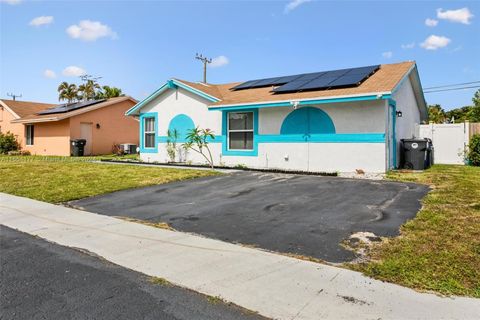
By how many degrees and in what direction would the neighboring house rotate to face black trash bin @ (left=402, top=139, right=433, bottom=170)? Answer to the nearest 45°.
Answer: approximately 90° to its left

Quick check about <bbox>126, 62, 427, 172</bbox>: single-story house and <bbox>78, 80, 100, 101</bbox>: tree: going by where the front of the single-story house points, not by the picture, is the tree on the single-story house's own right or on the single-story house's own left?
on the single-story house's own right

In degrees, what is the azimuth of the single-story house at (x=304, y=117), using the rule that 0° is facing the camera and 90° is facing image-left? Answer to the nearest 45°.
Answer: approximately 45°

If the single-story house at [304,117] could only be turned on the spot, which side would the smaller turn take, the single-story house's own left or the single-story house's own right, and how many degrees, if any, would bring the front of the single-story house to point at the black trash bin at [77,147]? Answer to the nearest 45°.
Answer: approximately 90° to the single-story house's own right

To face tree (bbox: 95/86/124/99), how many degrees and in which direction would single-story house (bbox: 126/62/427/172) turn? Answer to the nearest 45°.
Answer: approximately 90° to its right

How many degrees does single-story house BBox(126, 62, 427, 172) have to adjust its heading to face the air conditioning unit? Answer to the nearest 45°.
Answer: approximately 90° to its right

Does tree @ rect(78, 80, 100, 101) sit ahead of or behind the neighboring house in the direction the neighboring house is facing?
behind

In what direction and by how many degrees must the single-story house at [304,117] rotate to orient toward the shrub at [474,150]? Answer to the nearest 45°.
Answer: approximately 135° to its left

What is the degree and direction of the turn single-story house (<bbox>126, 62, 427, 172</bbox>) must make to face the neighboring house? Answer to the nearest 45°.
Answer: approximately 90° to its right

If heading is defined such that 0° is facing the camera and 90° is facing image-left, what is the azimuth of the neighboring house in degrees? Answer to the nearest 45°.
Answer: approximately 45°
